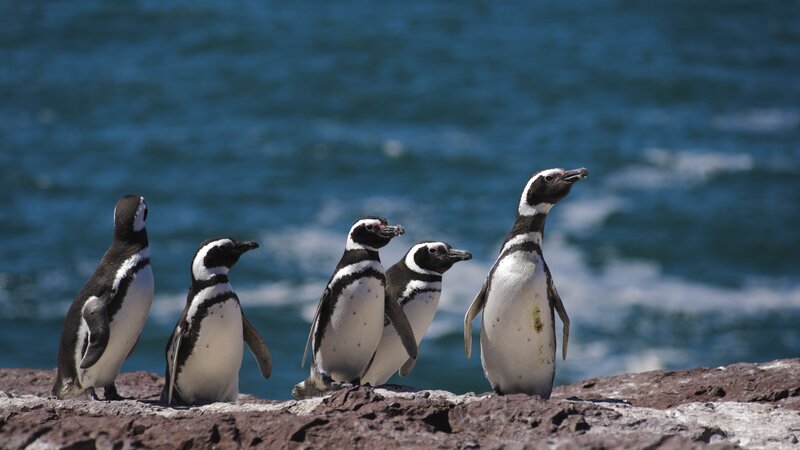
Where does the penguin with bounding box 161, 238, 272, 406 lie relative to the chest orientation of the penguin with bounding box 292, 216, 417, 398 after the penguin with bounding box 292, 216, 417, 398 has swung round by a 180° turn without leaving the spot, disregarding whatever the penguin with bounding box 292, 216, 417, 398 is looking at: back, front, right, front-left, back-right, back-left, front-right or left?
front-left

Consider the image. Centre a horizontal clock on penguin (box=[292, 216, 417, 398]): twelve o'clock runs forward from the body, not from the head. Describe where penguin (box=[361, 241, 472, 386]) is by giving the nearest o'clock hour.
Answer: penguin (box=[361, 241, 472, 386]) is roughly at 9 o'clock from penguin (box=[292, 216, 417, 398]).

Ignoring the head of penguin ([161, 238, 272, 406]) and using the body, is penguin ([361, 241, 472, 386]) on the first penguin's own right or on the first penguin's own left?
on the first penguin's own left

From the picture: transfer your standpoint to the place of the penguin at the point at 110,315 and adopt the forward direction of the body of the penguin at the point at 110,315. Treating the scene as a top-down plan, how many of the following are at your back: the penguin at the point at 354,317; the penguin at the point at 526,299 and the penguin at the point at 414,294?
0

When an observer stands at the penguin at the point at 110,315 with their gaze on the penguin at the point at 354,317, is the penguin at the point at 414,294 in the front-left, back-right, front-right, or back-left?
front-left

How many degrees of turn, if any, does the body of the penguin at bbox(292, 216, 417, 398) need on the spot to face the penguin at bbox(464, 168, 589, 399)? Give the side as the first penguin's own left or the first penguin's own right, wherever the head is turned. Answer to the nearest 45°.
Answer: approximately 45° to the first penguin's own left

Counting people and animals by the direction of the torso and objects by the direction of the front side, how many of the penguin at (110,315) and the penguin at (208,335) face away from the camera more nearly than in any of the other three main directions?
0

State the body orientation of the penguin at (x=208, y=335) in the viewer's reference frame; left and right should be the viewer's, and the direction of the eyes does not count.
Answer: facing the viewer and to the right of the viewer
